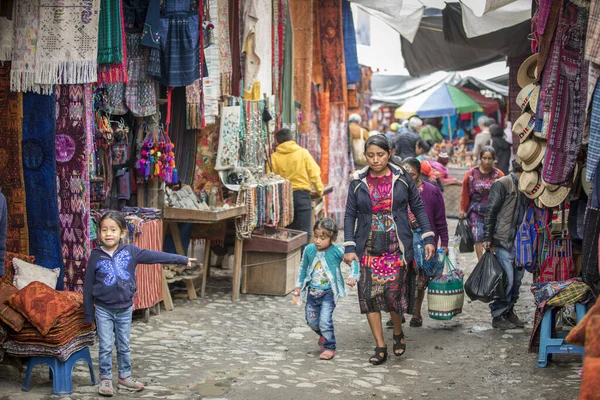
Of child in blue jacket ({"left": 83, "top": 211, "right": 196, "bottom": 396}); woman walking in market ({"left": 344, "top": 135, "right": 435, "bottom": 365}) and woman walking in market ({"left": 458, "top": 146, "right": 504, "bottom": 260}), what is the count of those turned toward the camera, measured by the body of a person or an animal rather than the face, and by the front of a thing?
3

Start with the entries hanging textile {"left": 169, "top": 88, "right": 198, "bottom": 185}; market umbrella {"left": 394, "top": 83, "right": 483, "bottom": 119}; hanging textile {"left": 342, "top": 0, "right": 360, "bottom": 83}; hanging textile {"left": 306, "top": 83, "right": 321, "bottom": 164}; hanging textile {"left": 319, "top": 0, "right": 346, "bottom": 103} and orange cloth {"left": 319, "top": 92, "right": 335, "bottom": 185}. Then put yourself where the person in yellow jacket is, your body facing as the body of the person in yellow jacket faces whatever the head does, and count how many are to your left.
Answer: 1

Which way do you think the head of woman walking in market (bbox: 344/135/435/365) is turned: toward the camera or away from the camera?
toward the camera

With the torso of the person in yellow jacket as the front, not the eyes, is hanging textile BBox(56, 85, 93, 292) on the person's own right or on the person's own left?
on the person's own left

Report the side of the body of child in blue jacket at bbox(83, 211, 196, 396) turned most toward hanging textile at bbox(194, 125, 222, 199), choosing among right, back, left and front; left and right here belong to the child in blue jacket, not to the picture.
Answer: back

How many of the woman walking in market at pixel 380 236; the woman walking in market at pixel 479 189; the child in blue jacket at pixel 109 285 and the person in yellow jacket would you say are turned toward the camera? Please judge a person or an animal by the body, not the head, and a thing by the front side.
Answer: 3

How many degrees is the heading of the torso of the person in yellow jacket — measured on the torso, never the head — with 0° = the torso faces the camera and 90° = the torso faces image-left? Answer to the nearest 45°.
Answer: approximately 135°

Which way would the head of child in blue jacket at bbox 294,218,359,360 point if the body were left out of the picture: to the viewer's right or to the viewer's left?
to the viewer's left

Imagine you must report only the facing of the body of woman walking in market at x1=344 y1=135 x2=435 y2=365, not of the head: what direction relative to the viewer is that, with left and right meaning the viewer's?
facing the viewer

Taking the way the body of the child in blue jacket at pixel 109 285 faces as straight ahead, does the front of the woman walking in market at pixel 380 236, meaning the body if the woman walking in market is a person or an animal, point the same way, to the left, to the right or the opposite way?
the same way

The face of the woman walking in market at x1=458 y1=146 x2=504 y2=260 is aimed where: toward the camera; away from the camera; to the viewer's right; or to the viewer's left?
toward the camera

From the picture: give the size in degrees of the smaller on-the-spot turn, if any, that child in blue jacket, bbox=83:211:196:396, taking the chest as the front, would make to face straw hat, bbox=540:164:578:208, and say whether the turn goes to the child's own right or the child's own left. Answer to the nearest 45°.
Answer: approximately 90° to the child's own left

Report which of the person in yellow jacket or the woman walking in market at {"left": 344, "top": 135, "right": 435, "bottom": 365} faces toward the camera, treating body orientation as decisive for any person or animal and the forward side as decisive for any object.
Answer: the woman walking in market

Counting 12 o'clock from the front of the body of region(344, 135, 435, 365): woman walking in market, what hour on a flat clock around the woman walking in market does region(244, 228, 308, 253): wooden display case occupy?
The wooden display case is roughly at 5 o'clock from the woman walking in market.
